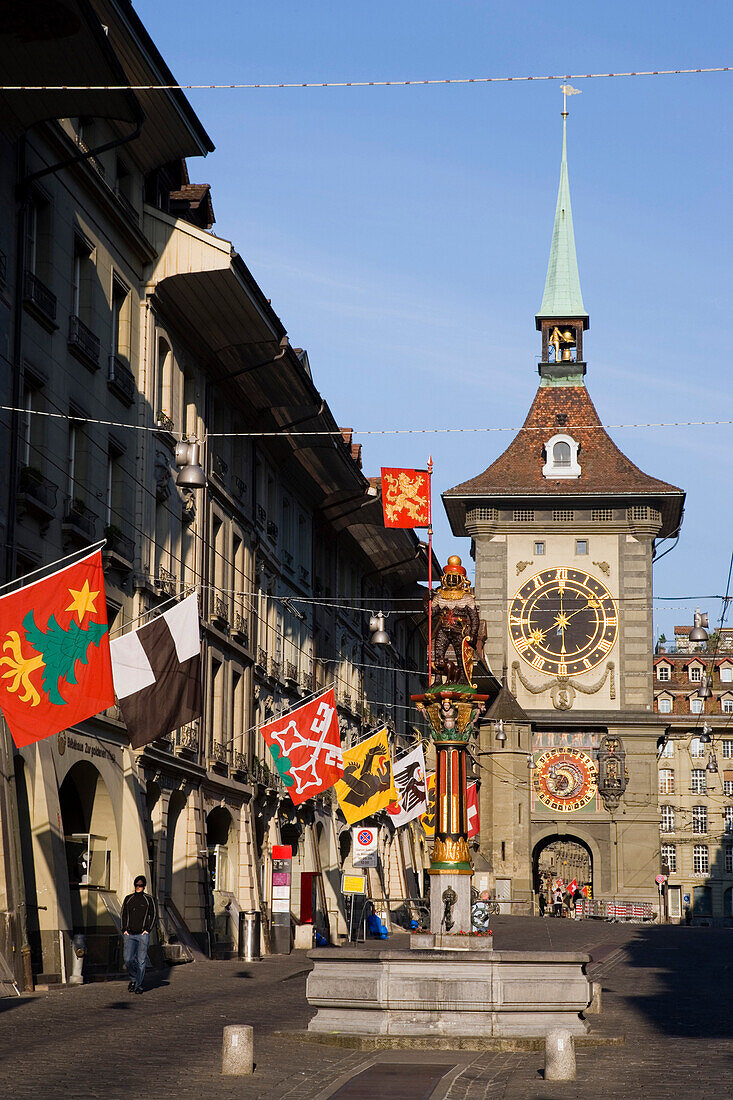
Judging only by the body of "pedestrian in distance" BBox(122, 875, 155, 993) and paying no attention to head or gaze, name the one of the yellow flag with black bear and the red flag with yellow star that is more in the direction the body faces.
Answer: the red flag with yellow star

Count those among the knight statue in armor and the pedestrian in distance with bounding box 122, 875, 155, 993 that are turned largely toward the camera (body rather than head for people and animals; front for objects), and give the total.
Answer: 2

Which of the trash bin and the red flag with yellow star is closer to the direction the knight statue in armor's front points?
the red flag with yellow star

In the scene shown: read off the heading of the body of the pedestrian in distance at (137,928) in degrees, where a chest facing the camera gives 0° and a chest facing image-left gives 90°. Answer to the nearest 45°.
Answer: approximately 0°

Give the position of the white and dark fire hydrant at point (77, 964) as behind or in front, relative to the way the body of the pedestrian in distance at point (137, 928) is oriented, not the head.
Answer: behind

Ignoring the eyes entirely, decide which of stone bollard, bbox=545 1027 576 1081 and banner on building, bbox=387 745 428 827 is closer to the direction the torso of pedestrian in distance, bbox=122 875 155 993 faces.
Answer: the stone bollard
